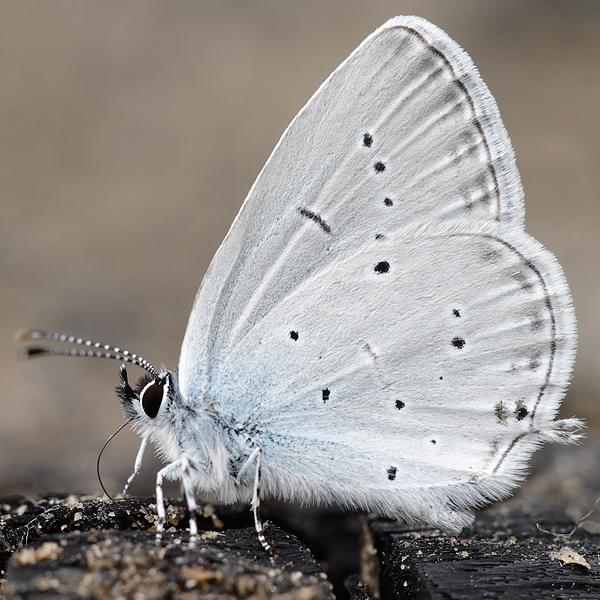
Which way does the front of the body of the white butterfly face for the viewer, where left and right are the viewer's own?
facing to the left of the viewer
